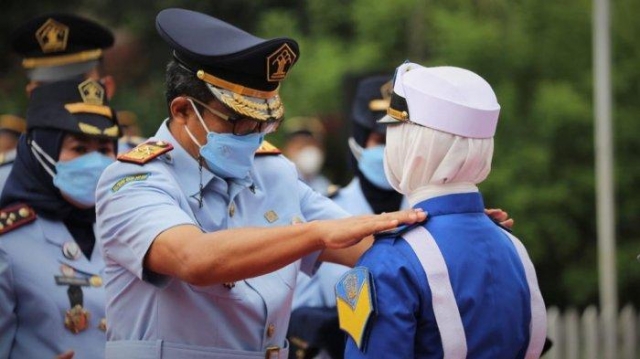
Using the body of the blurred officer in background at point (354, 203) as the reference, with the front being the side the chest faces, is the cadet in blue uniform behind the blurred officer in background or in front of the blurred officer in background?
in front

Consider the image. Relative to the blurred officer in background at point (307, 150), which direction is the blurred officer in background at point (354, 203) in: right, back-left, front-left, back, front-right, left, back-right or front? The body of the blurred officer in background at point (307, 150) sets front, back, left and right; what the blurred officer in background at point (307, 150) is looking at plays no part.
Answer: front

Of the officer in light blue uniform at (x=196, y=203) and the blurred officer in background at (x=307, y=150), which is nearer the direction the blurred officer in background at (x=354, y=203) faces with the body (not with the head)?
the officer in light blue uniform

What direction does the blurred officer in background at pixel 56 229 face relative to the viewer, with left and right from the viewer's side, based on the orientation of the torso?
facing the viewer and to the right of the viewer

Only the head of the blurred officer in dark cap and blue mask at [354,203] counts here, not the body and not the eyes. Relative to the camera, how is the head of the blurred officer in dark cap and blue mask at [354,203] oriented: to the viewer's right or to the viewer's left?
to the viewer's left

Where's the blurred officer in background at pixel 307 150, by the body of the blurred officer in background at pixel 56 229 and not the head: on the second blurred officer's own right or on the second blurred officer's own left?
on the second blurred officer's own left

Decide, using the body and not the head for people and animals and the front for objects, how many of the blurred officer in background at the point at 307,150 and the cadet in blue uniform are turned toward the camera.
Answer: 1

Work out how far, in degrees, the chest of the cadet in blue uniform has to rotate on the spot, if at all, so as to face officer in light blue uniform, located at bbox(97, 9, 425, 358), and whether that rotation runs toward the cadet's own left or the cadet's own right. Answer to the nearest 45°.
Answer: approximately 45° to the cadet's own left

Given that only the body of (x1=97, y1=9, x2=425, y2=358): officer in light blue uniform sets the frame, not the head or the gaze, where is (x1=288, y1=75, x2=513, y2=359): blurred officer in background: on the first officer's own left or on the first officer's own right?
on the first officer's own left

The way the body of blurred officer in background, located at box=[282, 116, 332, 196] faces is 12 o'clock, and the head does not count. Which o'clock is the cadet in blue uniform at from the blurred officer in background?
The cadet in blue uniform is roughly at 12 o'clock from the blurred officer in background.

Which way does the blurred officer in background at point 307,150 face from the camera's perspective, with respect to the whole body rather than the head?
toward the camera

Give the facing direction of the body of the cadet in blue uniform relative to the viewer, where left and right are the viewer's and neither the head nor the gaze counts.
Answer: facing away from the viewer and to the left of the viewer

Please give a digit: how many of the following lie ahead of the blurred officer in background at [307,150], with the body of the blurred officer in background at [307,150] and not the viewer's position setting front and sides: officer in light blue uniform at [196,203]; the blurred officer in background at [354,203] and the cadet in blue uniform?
3

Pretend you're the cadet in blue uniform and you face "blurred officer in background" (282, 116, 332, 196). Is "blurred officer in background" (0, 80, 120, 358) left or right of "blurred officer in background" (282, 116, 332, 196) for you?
left

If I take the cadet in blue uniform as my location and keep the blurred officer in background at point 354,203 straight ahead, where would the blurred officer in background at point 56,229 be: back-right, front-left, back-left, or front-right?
front-left

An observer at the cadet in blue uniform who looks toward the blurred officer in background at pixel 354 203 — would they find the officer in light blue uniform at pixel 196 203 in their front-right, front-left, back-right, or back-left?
front-left

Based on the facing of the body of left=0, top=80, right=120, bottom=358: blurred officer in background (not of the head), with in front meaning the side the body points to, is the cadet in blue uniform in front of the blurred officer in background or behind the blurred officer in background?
in front
